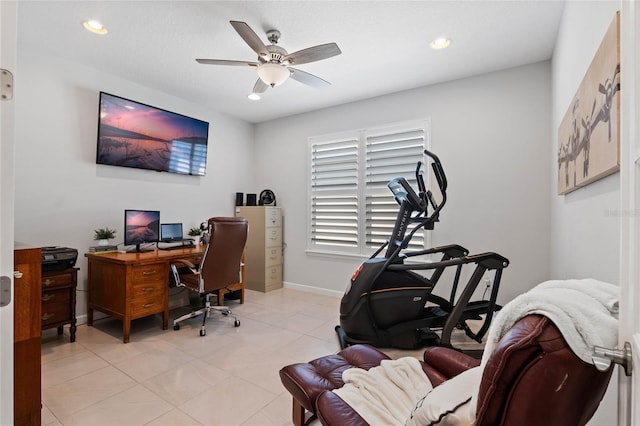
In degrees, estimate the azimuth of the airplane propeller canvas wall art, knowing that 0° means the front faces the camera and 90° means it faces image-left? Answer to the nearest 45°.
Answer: approximately 90°

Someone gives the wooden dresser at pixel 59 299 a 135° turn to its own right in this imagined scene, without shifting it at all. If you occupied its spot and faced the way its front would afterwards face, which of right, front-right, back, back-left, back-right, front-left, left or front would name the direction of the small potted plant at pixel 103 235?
back-right

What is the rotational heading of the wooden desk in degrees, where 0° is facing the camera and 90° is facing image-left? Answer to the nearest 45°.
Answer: approximately 315°

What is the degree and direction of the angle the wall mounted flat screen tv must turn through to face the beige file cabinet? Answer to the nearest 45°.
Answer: approximately 45° to its left

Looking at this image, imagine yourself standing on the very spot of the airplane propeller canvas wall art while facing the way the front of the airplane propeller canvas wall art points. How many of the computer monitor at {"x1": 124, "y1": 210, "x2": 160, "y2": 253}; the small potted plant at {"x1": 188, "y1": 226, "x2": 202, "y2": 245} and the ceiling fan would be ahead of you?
3

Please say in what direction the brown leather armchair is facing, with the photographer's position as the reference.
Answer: facing away from the viewer and to the left of the viewer
